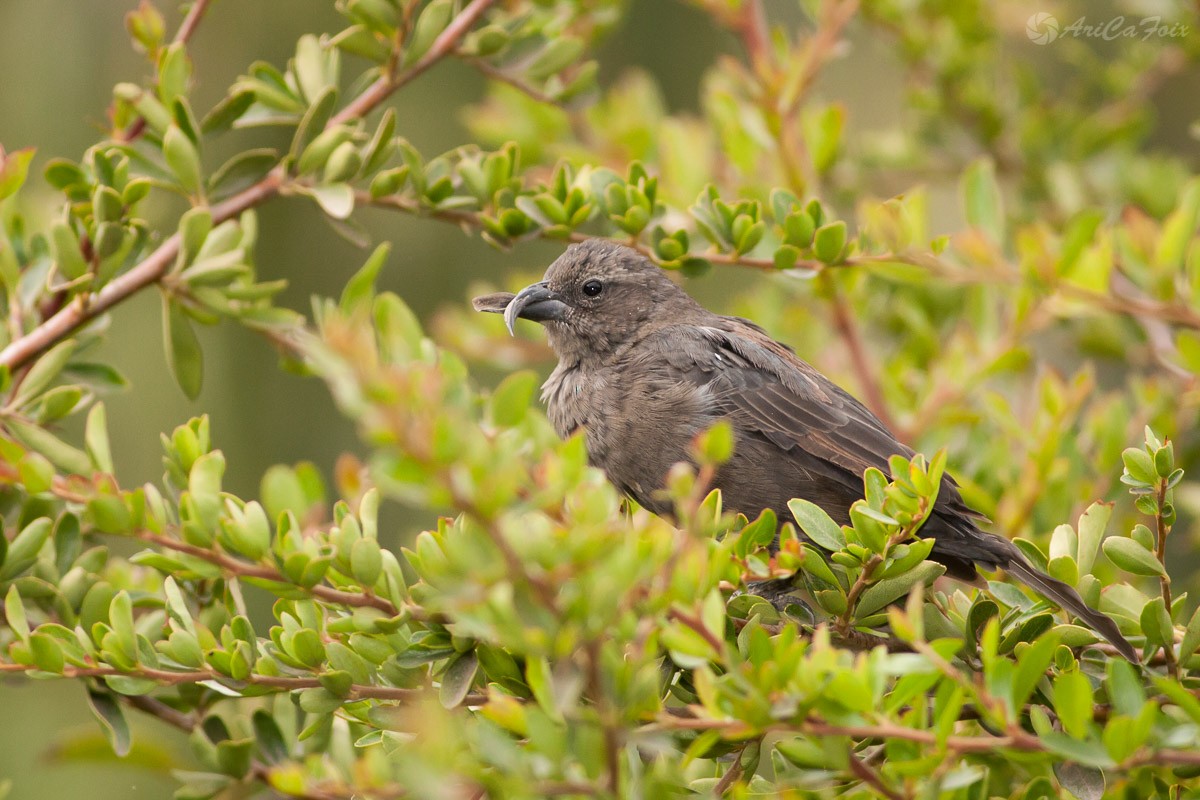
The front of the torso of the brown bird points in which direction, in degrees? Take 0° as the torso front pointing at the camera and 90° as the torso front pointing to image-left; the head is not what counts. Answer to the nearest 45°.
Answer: approximately 90°
